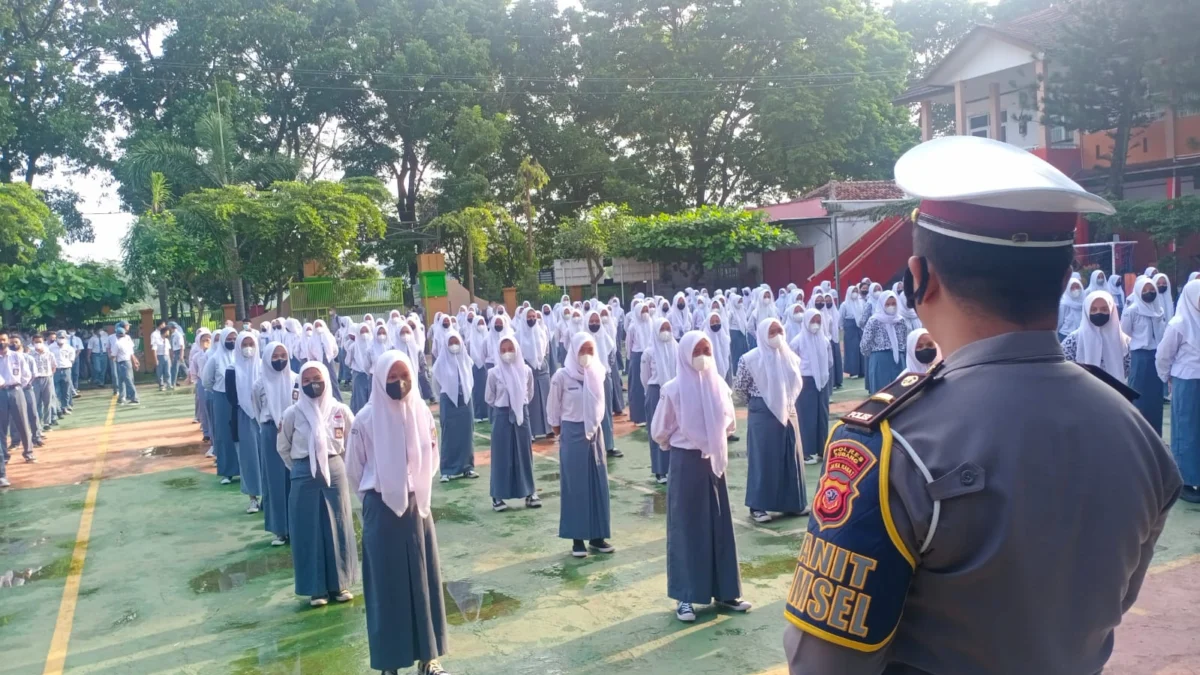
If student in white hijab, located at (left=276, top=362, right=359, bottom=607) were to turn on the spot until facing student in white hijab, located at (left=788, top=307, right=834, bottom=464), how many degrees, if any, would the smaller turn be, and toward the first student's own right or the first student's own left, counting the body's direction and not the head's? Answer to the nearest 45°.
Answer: approximately 90° to the first student's own left

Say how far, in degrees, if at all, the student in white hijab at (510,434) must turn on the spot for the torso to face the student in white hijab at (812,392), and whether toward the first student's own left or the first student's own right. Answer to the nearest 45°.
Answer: approximately 90° to the first student's own left

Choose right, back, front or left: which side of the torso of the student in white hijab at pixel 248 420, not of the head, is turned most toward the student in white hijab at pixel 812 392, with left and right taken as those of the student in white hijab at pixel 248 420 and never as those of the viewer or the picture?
left

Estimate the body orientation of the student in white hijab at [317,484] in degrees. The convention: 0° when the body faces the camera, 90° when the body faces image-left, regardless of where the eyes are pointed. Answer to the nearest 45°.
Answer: approximately 0°

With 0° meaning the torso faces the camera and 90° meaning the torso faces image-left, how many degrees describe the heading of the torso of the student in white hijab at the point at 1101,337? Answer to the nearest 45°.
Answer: approximately 0°

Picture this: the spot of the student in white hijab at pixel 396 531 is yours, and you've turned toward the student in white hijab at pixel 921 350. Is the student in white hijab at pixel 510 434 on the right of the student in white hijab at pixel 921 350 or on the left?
left

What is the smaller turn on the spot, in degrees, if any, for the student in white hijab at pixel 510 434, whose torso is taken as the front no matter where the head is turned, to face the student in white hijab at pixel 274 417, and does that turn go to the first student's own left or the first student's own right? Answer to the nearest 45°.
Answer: approximately 90° to the first student's own right

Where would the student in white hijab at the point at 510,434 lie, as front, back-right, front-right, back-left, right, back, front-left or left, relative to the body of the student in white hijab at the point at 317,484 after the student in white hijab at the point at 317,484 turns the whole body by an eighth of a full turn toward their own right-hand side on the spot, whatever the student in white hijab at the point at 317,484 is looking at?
back

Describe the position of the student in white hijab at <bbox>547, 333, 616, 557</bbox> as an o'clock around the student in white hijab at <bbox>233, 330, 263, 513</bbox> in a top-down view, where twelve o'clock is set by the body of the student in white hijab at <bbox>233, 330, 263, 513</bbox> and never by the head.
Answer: the student in white hijab at <bbox>547, 333, 616, 557</bbox> is roughly at 11 o'clock from the student in white hijab at <bbox>233, 330, 263, 513</bbox>.

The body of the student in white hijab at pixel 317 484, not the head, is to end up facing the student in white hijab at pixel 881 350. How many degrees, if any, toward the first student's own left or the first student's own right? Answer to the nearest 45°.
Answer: approximately 135° to the first student's own left
